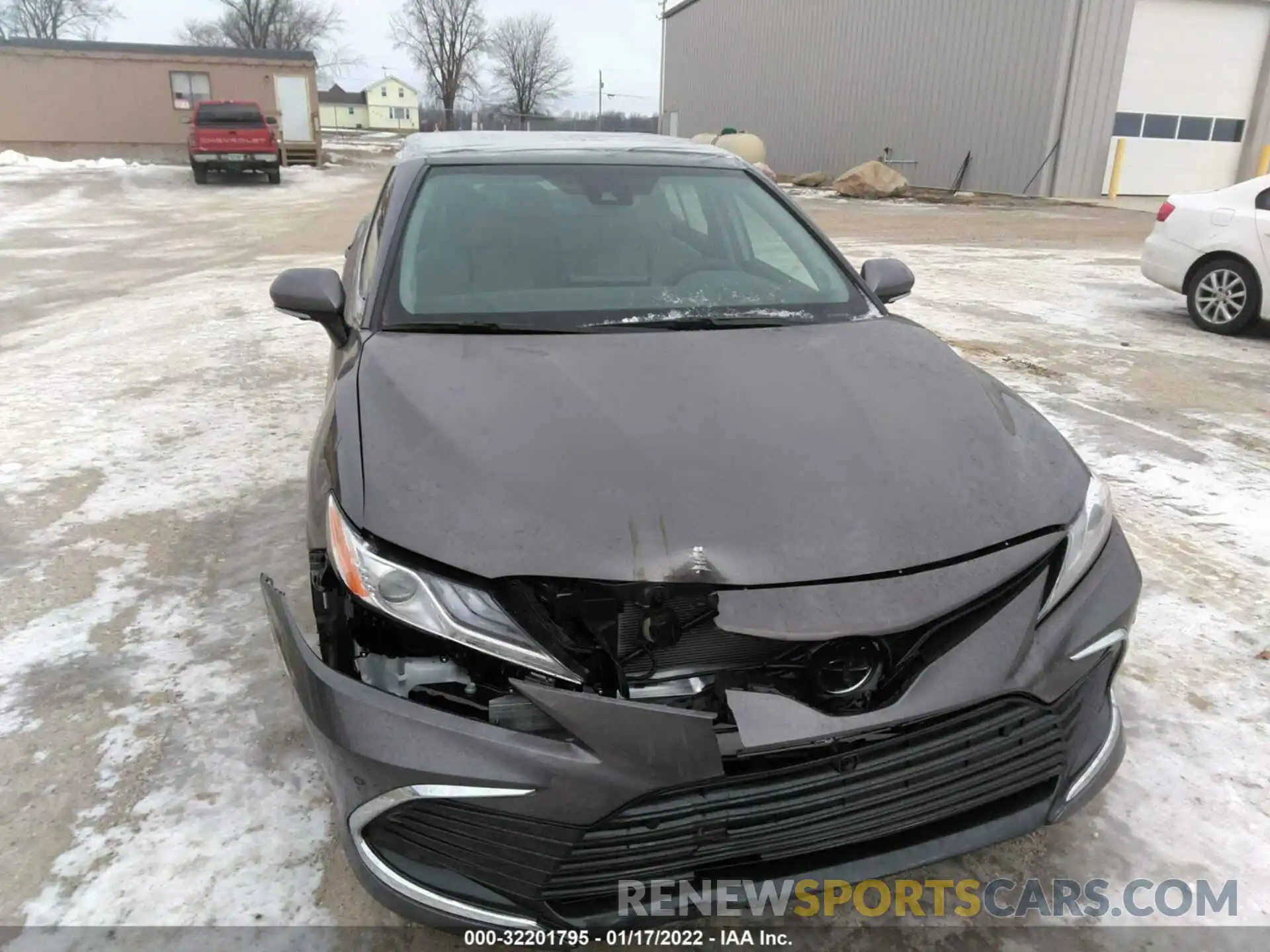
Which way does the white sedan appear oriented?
to the viewer's right

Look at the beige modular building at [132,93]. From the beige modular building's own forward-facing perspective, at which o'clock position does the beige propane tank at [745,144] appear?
The beige propane tank is roughly at 10 o'clock from the beige modular building.

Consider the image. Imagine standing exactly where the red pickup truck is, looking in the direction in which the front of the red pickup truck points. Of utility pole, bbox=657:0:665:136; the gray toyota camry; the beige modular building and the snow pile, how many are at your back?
1

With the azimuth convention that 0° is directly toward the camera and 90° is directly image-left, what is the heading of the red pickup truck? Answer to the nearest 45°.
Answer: approximately 180°

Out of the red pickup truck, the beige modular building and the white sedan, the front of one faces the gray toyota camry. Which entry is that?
the beige modular building

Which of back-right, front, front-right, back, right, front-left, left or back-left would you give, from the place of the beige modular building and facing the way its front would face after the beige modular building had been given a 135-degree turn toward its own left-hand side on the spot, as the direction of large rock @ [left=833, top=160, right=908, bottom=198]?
right

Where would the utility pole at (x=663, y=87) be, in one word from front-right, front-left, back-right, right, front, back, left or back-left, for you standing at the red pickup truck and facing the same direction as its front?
front-right

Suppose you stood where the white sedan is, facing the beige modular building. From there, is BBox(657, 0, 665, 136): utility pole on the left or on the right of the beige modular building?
right

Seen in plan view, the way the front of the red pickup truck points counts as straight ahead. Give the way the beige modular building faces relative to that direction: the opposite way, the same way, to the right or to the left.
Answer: the opposite way

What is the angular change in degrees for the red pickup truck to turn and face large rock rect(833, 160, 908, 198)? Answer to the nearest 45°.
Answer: approximately 135° to its right

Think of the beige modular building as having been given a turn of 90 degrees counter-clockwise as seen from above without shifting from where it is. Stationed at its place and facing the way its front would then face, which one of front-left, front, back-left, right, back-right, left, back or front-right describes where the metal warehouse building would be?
front-right

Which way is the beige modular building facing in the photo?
toward the camera

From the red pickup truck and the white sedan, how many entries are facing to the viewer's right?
1

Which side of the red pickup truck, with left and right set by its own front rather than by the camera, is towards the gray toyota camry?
back

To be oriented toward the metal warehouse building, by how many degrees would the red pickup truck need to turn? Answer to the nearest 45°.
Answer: approximately 135° to its right

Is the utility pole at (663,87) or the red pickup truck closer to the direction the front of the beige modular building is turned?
the red pickup truck
